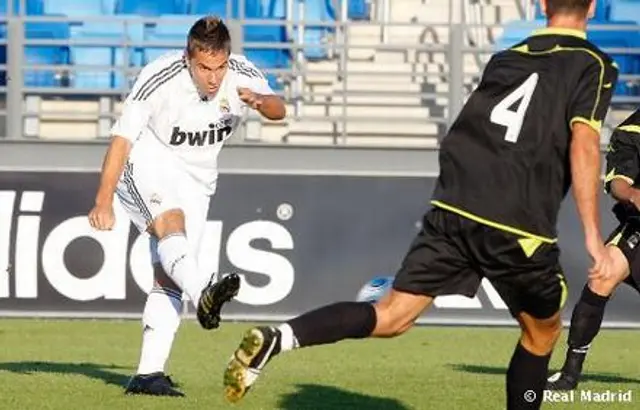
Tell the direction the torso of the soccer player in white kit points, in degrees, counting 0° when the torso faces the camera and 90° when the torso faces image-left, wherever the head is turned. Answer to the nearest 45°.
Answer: approximately 315°

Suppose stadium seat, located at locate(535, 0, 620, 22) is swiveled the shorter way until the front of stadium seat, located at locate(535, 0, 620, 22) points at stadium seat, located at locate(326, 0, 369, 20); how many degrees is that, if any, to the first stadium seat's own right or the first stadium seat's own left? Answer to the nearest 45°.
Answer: approximately 90° to the first stadium seat's own right

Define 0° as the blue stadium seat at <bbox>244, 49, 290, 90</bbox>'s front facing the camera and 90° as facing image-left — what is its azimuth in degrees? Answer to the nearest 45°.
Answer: approximately 0°

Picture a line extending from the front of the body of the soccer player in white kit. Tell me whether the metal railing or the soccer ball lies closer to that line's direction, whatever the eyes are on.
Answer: the soccer ball

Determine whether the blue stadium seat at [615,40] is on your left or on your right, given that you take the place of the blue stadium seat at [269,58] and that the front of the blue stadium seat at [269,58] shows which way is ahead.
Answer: on your left

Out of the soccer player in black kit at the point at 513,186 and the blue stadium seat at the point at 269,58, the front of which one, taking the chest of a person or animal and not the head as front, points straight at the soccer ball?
the blue stadium seat

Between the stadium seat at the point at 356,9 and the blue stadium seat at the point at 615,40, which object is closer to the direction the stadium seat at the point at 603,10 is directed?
the blue stadium seat

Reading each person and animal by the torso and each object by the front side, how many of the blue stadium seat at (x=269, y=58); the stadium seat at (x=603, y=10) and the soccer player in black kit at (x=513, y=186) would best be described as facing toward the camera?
2

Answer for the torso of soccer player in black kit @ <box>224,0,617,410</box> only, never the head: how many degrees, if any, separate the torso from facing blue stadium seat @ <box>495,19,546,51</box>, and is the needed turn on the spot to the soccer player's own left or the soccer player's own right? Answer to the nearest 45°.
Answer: approximately 45° to the soccer player's own left
